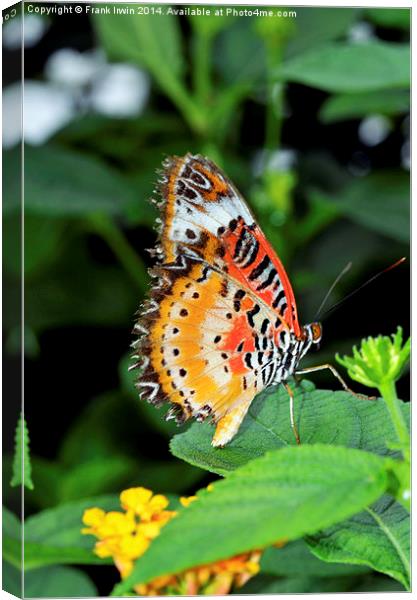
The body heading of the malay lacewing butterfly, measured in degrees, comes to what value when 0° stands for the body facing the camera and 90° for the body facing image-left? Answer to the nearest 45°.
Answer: approximately 270°
